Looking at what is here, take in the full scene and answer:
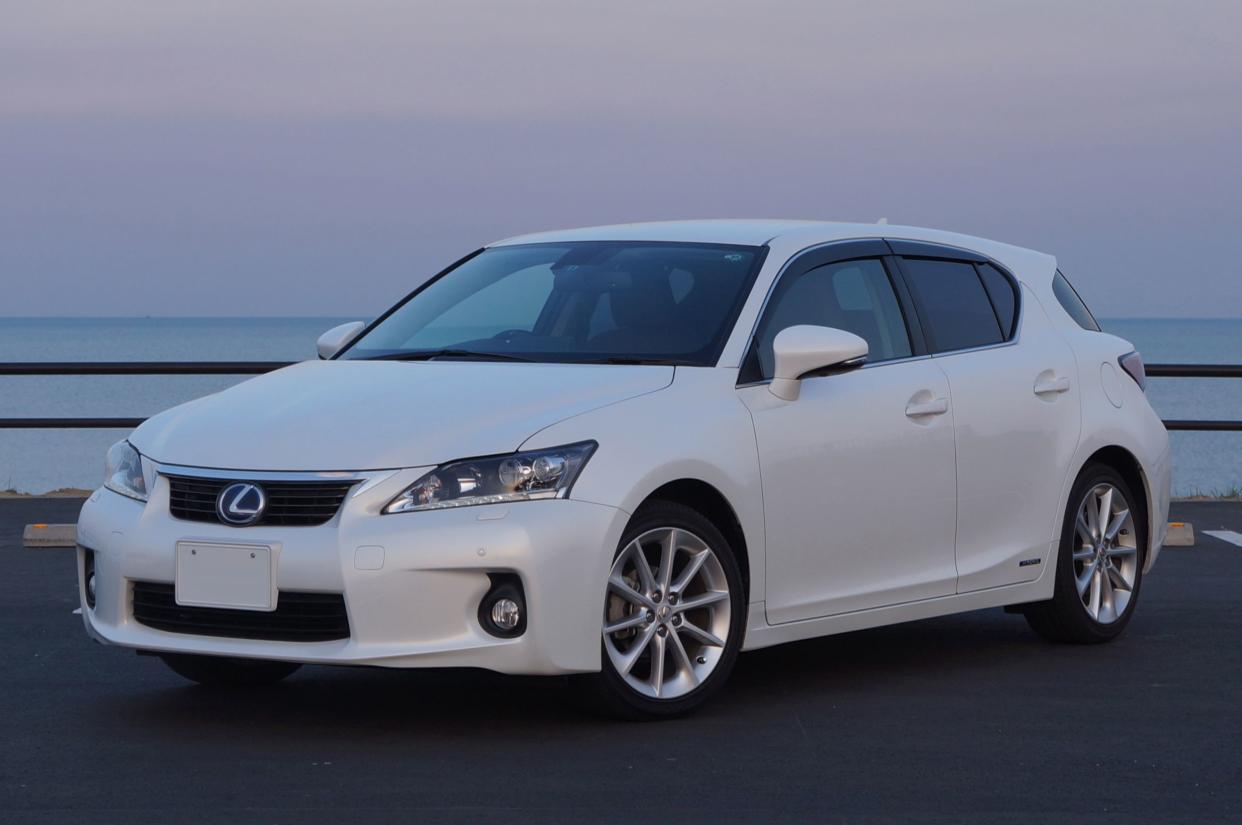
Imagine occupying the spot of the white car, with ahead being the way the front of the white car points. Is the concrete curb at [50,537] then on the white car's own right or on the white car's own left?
on the white car's own right

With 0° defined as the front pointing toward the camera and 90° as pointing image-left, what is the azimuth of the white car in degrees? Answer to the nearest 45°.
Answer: approximately 45°

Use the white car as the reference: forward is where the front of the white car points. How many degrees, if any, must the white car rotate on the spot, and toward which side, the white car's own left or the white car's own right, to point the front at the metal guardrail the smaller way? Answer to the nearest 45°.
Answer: approximately 90° to the white car's own right

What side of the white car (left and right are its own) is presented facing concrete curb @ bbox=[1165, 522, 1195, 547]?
back
